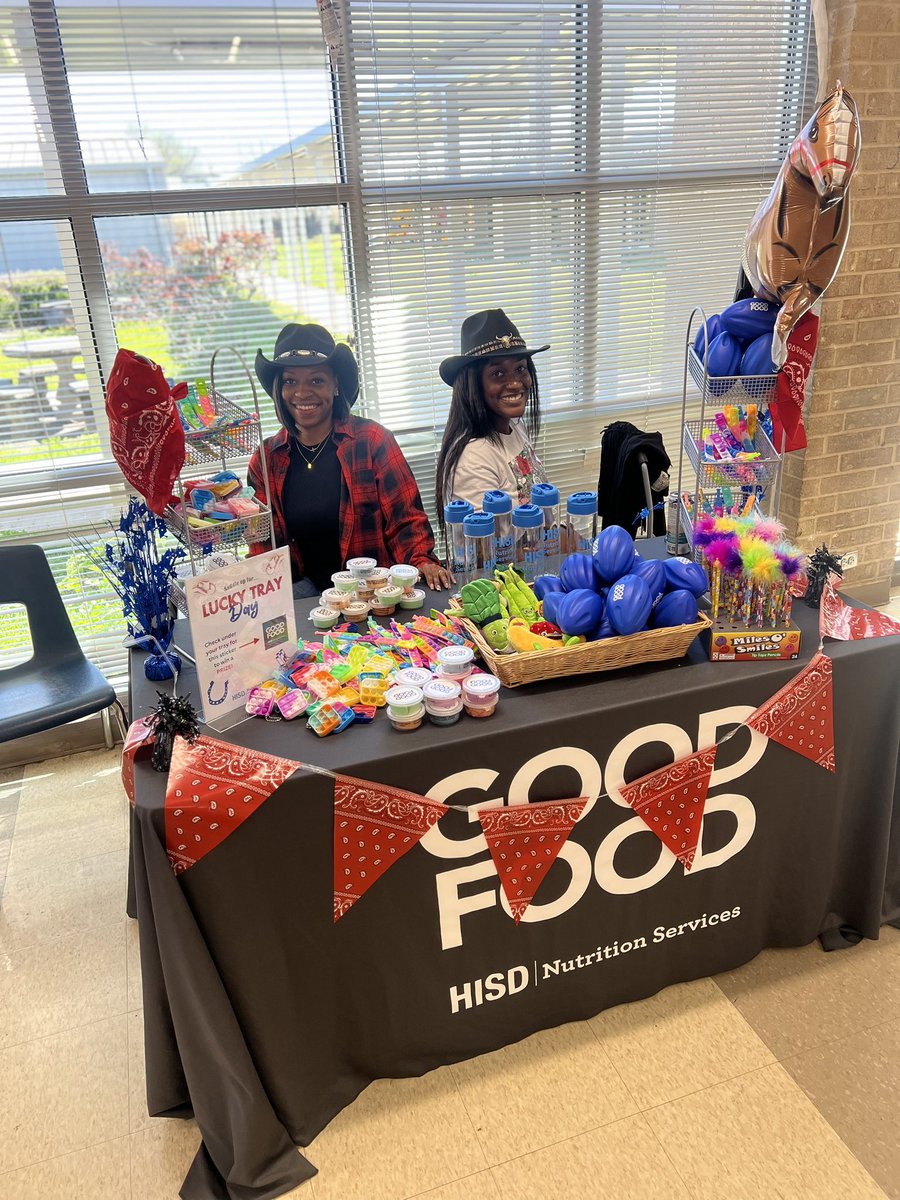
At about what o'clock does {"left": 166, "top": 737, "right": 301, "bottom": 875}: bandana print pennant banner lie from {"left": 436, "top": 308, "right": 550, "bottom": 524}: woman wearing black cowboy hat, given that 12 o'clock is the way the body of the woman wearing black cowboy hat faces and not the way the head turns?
The bandana print pennant banner is roughly at 2 o'clock from the woman wearing black cowboy hat.

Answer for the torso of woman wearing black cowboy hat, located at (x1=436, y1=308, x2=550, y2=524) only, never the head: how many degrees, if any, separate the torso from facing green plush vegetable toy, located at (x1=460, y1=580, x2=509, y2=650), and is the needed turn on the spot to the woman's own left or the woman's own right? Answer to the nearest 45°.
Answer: approximately 45° to the woman's own right

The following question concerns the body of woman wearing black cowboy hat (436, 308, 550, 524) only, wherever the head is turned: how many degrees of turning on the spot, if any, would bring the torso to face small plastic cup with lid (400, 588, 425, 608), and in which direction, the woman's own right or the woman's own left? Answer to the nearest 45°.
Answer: approximately 45° to the woman's own right

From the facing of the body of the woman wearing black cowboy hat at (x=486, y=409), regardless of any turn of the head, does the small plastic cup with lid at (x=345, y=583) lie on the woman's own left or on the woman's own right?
on the woman's own right

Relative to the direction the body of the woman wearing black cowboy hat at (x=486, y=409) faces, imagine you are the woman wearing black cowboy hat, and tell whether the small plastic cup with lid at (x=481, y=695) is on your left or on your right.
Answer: on your right

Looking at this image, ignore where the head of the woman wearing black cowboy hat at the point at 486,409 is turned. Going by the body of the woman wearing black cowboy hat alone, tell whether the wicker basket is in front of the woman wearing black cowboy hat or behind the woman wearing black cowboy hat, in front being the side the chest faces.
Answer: in front

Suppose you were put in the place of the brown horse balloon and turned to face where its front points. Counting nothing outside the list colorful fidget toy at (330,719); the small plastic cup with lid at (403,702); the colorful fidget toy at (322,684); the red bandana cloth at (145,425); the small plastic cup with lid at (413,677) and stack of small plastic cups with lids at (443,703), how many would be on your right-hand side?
6

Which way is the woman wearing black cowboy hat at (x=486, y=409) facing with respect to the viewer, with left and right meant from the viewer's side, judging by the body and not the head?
facing the viewer and to the right of the viewer

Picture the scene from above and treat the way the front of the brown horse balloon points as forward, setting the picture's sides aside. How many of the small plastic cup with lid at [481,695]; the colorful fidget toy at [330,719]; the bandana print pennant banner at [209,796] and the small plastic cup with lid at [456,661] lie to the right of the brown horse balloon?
4

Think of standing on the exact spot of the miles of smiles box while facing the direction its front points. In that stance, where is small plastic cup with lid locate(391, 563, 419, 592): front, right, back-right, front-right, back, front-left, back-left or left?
right
